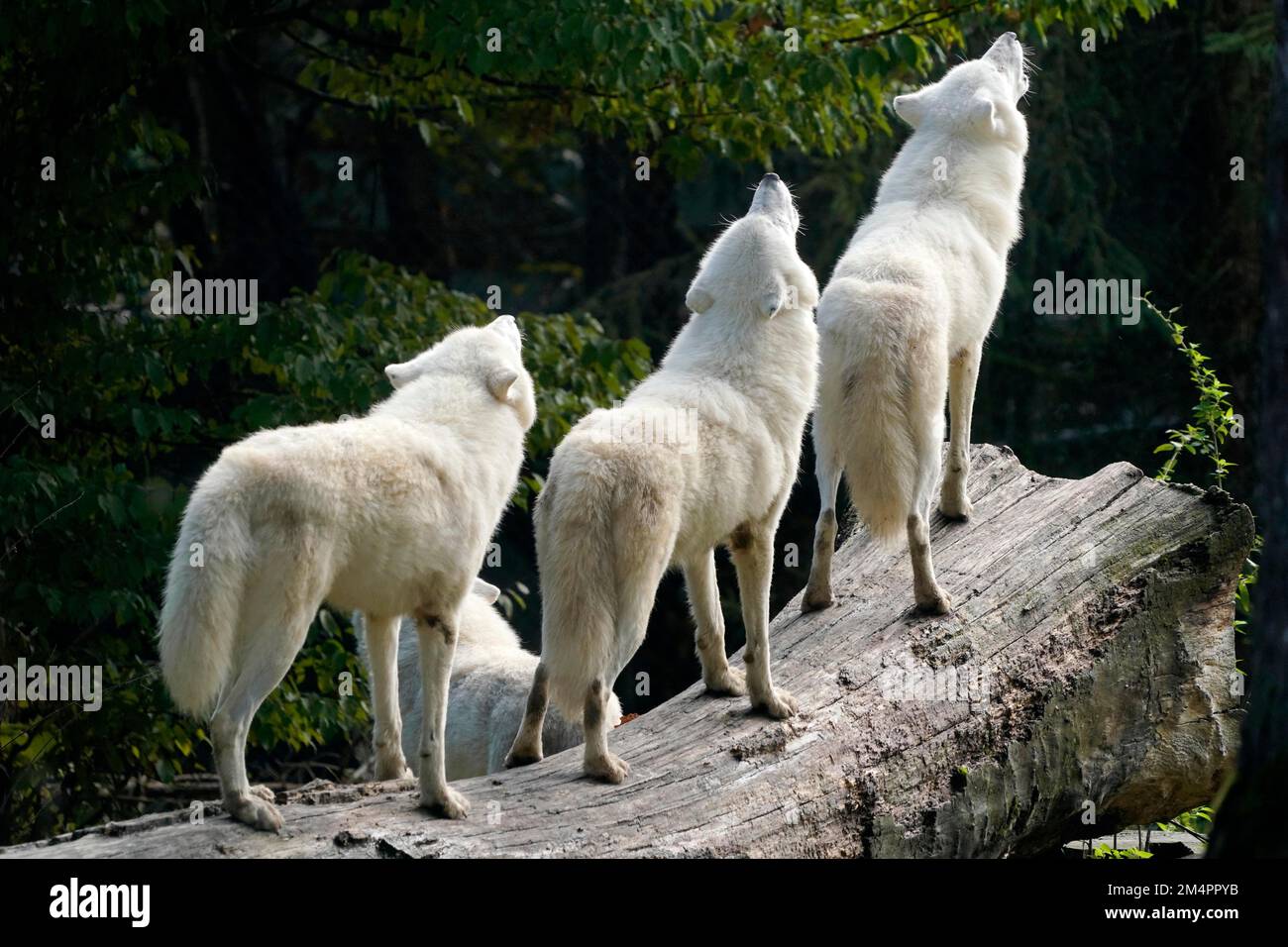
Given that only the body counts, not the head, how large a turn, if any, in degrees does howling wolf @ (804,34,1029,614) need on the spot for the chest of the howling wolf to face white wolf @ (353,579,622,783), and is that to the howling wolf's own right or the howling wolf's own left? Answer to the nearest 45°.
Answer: approximately 135° to the howling wolf's own left

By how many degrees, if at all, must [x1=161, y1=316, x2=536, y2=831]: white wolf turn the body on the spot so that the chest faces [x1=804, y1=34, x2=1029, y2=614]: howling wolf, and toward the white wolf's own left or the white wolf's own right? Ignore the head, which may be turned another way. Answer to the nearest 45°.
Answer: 0° — it already faces it

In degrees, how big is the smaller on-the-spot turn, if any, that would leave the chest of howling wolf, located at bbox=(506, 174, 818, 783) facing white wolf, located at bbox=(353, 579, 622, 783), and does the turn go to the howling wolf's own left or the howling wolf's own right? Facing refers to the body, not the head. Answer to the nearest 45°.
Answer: approximately 90° to the howling wolf's own left

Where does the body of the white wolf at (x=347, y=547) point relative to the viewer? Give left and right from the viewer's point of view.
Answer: facing away from the viewer and to the right of the viewer

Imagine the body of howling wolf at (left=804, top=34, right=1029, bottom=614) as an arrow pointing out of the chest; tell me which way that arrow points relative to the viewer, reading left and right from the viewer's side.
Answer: facing away from the viewer and to the right of the viewer

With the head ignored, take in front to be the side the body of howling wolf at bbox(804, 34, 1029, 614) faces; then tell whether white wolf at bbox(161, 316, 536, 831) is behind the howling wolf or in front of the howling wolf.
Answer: behind

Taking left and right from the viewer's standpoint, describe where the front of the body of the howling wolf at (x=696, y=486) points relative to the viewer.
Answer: facing away from the viewer and to the right of the viewer
